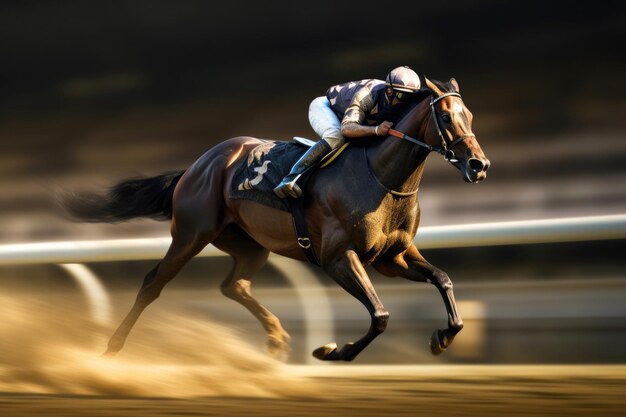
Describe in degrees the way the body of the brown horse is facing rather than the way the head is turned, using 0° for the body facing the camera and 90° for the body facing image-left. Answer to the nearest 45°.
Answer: approximately 315°
